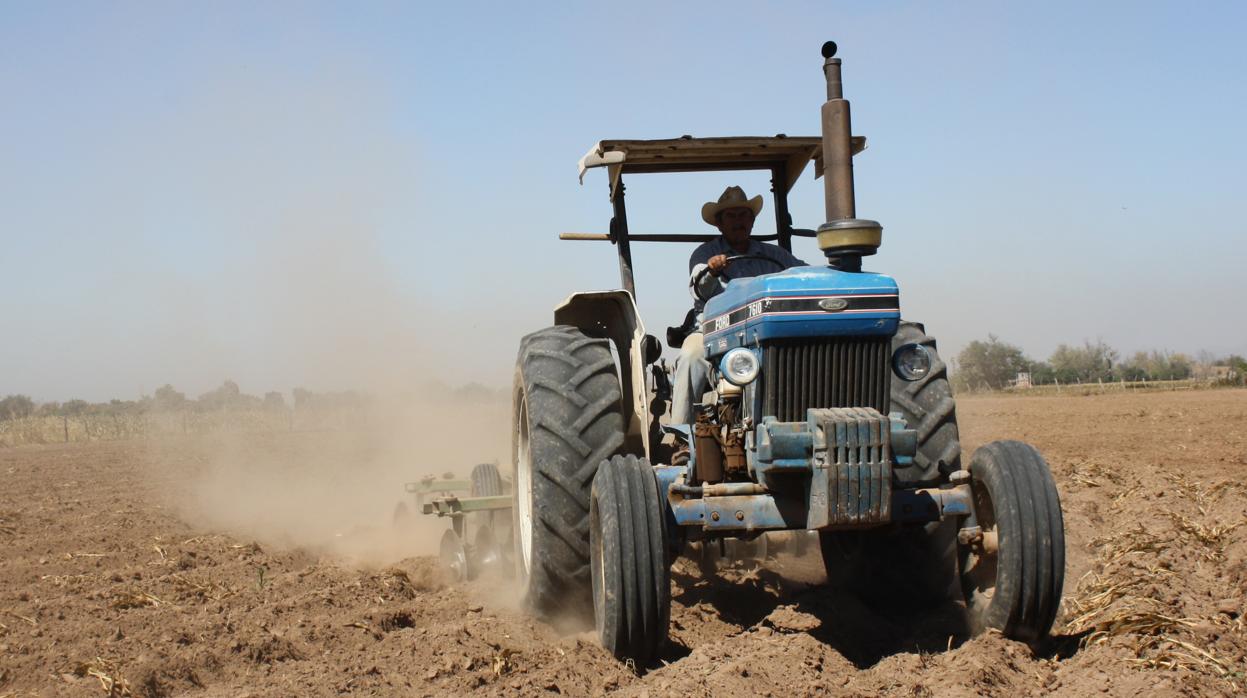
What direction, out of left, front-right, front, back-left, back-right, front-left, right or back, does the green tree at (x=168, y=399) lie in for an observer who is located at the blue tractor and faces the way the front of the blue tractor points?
back-right

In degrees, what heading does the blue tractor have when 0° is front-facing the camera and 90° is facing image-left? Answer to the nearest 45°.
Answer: approximately 0°

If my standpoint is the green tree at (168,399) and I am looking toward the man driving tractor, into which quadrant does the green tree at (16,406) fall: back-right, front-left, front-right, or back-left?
back-right

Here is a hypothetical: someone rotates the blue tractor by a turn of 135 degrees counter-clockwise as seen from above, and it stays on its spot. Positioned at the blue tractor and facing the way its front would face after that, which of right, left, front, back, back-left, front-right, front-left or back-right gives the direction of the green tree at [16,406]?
left
